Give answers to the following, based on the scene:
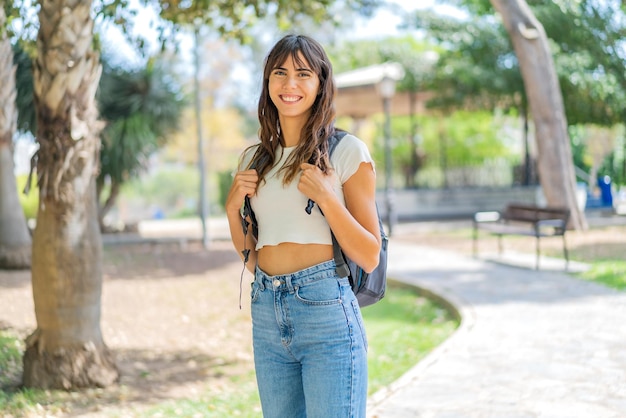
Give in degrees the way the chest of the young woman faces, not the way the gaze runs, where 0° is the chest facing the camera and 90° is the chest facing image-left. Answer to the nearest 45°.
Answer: approximately 45°

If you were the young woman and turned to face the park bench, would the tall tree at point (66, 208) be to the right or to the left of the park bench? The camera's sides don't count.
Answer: left

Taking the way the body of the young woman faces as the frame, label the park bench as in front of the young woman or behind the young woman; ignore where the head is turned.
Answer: behind

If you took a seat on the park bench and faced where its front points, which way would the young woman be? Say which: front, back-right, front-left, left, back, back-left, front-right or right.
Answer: front-left

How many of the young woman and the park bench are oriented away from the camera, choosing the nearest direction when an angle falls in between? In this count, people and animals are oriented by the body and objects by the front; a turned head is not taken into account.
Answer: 0

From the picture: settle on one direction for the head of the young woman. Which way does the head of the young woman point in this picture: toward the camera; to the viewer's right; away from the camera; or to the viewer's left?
toward the camera

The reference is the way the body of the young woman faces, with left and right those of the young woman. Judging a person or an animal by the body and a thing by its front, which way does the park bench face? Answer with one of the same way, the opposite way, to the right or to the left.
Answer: the same way

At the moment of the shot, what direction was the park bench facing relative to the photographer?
facing the viewer and to the left of the viewer
